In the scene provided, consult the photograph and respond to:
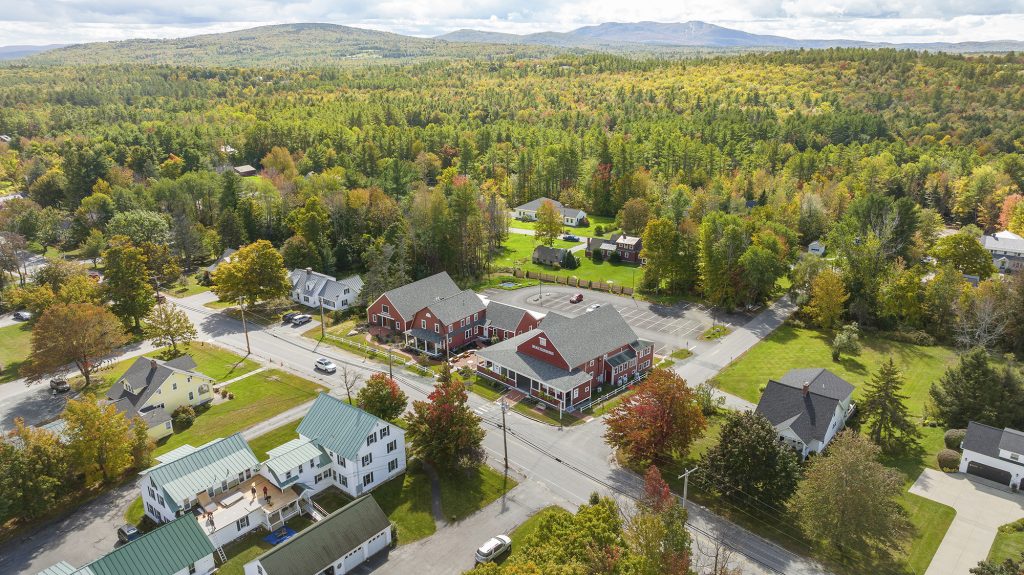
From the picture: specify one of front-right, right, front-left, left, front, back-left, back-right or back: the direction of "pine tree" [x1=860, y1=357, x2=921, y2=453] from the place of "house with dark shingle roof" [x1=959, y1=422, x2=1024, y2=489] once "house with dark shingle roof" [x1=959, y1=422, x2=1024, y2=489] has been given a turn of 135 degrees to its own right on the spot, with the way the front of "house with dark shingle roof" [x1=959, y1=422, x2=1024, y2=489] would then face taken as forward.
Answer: front-left

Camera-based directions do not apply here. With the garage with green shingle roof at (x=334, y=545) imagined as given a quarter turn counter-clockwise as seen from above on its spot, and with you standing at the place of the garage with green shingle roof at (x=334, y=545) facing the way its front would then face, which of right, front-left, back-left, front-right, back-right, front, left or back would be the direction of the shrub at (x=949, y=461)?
front-right

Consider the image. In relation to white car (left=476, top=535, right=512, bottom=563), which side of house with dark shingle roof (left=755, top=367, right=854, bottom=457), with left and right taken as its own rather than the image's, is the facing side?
front

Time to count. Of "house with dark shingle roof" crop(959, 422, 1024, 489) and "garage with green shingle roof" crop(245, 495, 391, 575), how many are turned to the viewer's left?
0

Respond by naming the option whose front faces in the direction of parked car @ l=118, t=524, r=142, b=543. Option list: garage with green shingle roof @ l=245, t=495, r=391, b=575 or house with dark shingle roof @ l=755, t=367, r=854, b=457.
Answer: the house with dark shingle roof

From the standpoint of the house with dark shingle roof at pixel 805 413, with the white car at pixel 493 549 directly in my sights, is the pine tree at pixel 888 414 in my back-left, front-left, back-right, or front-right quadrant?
back-left

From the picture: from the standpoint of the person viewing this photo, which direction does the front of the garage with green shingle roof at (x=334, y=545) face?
facing the viewer and to the right of the viewer

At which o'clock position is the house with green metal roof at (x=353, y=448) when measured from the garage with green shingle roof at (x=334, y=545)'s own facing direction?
the house with green metal roof at (x=353, y=448) is roughly at 8 o'clock from the garage with green shingle roof at (x=334, y=545).

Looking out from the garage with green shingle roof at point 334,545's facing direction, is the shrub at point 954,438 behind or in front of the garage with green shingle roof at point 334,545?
in front

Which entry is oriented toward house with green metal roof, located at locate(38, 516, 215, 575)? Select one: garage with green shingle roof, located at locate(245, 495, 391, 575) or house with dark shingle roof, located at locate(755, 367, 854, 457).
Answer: the house with dark shingle roof

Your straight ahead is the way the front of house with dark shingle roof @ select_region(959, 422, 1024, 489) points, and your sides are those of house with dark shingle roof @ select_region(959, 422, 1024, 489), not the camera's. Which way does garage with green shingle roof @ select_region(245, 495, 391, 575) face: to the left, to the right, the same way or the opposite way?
to the left

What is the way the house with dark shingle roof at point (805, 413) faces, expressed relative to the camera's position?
facing the viewer and to the left of the viewer

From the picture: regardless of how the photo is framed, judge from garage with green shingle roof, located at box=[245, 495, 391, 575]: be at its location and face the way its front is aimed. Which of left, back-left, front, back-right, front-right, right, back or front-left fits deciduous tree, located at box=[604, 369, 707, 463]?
front-left

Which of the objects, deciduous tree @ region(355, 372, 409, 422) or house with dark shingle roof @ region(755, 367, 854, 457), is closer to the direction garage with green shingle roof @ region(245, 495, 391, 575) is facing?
the house with dark shingle roof

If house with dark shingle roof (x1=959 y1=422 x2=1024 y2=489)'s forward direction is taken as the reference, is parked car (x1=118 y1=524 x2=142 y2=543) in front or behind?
in front

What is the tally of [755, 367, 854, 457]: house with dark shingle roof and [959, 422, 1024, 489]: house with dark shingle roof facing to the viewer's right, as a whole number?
0

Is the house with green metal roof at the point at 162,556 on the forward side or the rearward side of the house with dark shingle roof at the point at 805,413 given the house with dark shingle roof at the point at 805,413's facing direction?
on the forward side

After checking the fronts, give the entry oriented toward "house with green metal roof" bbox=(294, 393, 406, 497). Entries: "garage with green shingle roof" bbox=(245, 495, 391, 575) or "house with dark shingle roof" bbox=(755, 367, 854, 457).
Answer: the house with dark shingle roof

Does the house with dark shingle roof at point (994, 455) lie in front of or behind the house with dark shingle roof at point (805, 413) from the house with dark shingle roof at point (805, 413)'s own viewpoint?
behind
